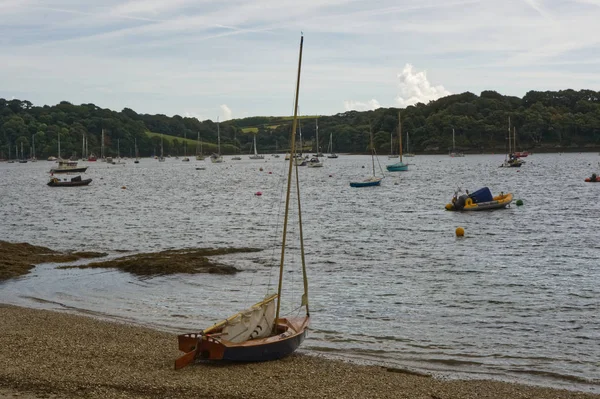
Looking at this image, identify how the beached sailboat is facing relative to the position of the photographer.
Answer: facing away from the viewer and to the right of the viewer
